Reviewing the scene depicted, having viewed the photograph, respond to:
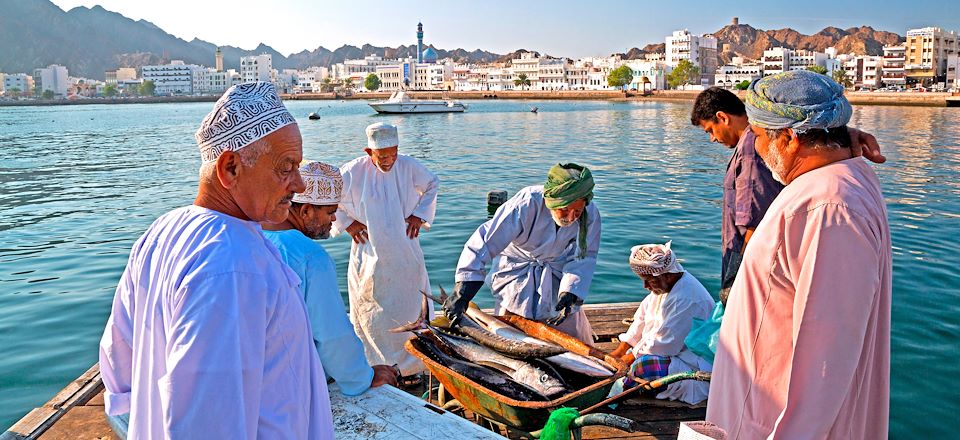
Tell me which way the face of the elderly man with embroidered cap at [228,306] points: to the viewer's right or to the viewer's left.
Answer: to the viewer's right

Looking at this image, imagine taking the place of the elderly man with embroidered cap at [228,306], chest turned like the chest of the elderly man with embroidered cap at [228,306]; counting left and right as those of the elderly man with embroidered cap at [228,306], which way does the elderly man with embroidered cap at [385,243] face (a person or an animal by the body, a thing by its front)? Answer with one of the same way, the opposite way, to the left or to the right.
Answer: to the right

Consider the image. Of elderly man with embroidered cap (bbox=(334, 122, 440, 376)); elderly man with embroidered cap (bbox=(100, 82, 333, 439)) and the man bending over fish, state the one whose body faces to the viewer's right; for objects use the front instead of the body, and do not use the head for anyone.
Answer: elderly man with embroidered cap (bbox=(100, 82, 333, 439))

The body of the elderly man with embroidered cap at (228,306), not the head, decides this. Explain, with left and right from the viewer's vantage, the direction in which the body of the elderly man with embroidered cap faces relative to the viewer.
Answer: facing to the right of the viewer

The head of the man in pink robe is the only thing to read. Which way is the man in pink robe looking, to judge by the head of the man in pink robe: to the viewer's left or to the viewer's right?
to the viewer's left

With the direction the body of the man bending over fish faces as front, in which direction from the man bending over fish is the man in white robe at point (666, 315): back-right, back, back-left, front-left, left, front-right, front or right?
left

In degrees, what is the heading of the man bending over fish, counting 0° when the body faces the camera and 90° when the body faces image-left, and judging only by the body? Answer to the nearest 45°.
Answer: approximately 0°
